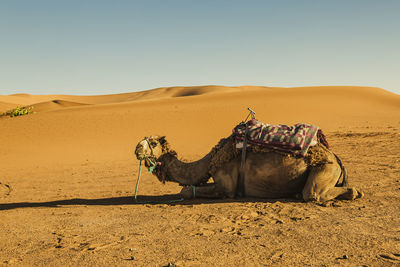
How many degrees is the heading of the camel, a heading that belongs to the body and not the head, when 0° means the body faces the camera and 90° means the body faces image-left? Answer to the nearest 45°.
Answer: approximately 90°
